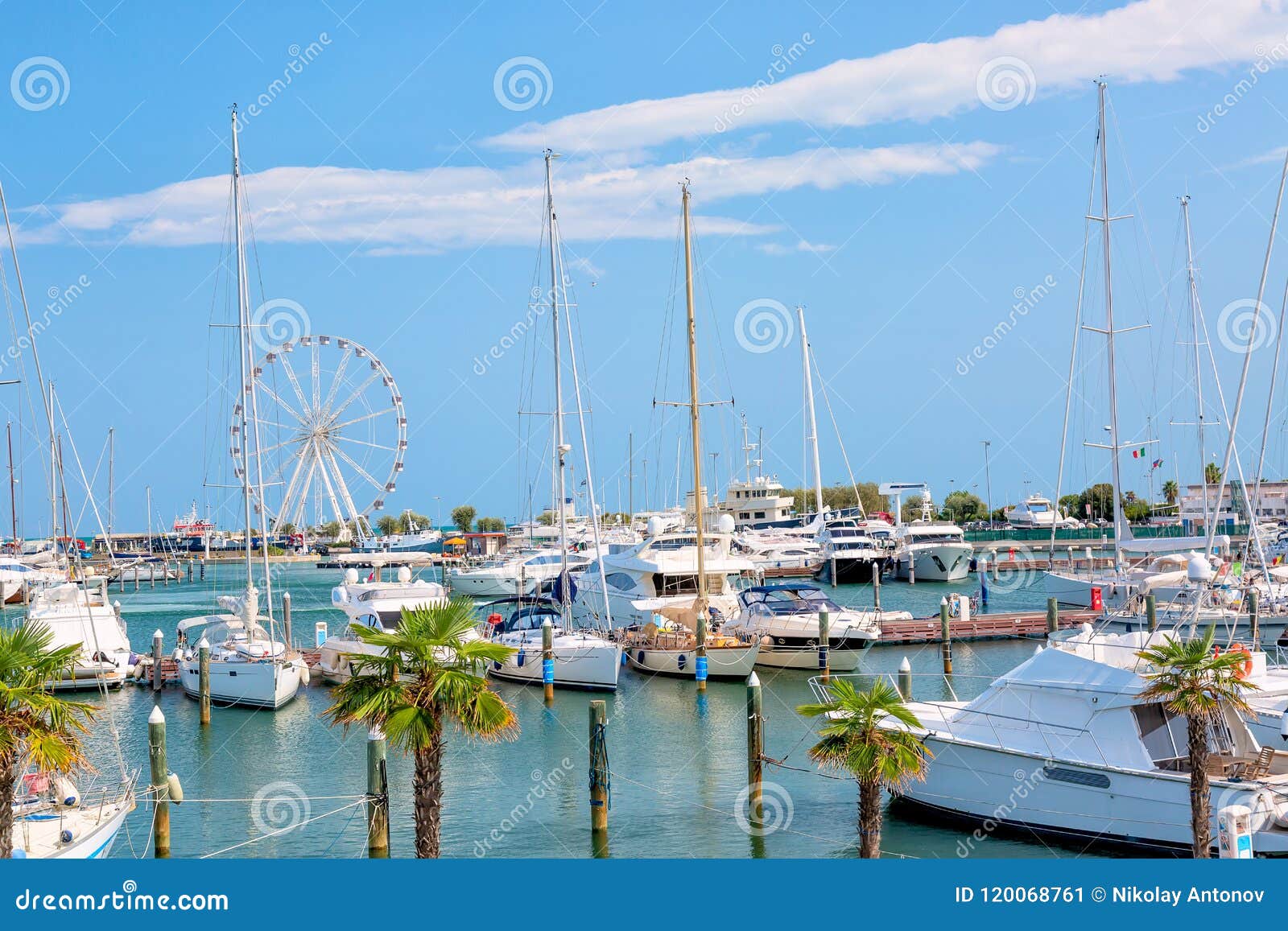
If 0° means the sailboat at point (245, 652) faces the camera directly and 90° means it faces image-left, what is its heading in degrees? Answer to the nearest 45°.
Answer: approximately 315°

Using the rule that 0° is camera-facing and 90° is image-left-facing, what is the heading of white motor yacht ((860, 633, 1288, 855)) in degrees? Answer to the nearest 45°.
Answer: approximately 135°

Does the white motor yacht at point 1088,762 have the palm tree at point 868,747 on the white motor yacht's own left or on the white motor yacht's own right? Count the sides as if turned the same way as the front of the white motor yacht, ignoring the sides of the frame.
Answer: on the white motor yacht's own left
